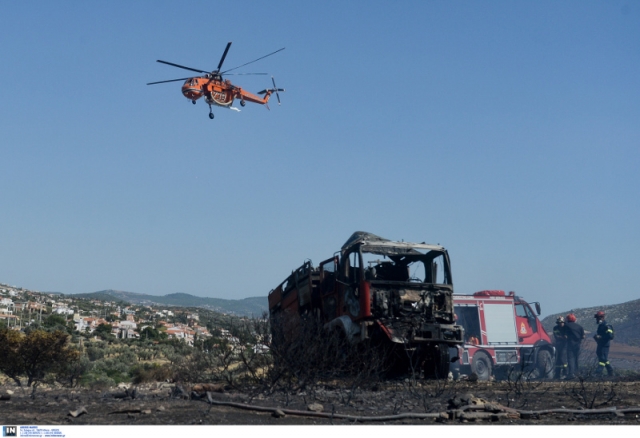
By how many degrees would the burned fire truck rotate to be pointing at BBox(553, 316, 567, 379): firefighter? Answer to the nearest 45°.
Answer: approximately 90° to its left

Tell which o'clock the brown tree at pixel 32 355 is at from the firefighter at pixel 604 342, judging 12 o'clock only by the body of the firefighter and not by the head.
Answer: The brown tree is roughly at 11 o'clock from the firefighter.

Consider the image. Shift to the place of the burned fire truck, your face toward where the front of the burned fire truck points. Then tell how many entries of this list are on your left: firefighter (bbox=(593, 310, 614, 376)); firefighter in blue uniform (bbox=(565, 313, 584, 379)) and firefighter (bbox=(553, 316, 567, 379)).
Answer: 3

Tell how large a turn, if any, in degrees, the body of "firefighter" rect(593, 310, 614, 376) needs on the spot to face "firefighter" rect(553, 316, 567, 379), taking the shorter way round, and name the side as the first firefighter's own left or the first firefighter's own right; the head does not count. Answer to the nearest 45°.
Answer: approximately 45° to the first firefighter's own right

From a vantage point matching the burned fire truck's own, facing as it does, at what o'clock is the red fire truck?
The red fire truck is roughly at 8 o'clock from the burned fire truck.

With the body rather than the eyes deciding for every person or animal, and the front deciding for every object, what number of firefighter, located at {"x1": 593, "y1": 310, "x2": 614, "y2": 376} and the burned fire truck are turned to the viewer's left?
1

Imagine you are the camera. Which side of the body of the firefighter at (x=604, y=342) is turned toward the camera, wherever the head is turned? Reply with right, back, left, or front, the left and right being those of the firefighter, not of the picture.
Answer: left

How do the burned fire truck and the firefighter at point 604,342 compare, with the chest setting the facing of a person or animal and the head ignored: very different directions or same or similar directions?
very different directions

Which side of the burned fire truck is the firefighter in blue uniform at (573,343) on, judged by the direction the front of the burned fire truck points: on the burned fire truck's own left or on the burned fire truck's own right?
on the burned fire truck's own left

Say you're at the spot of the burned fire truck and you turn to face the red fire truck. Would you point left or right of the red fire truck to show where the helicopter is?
left

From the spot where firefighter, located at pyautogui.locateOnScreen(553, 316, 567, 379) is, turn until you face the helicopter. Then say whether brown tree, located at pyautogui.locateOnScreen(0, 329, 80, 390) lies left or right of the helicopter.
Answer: left

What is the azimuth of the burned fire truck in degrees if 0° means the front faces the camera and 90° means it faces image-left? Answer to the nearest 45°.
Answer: approximately 315°
